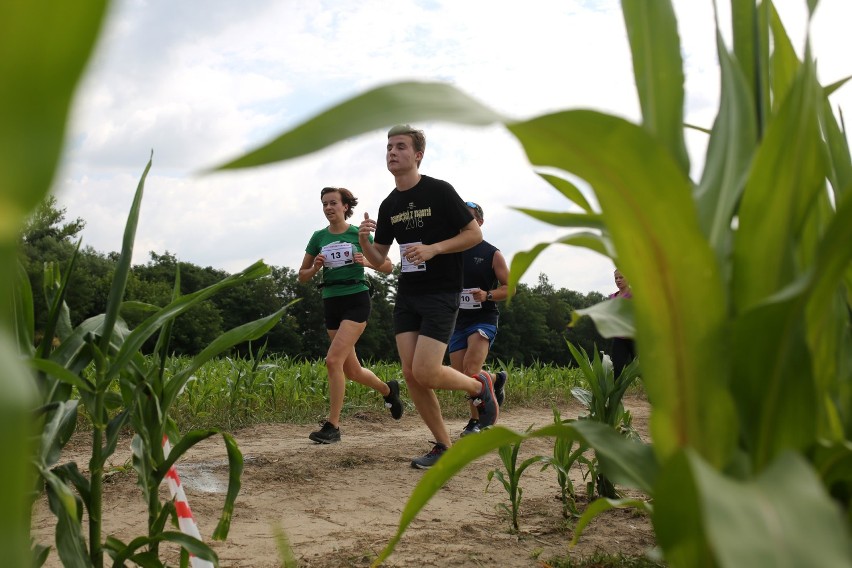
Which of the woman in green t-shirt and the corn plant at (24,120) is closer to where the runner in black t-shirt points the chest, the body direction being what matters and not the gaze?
the corn plant

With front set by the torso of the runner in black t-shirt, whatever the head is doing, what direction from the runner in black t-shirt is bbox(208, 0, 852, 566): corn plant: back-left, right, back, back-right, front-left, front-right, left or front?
front-left

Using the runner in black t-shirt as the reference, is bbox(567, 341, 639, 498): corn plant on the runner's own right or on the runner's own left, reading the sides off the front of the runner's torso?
on the runner's own left

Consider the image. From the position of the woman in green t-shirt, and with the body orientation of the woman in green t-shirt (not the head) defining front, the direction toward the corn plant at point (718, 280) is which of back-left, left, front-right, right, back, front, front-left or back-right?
front-left

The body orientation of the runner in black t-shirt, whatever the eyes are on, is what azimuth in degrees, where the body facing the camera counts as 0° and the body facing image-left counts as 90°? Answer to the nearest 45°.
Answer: approximately 45°

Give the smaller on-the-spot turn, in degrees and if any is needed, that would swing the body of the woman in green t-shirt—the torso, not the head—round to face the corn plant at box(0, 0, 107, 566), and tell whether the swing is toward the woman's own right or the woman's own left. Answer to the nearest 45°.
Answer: approximately 45° to the woman's own left

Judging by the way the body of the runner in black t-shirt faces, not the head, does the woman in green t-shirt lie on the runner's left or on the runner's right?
on the runner's right

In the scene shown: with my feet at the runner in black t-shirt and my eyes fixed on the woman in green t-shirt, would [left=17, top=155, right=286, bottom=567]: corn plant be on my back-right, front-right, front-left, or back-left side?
back-left

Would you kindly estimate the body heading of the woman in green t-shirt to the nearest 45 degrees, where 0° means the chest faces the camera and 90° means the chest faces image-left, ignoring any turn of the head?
approximately 45°

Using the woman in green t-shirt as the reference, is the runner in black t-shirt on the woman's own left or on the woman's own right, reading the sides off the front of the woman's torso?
on the woman's own left

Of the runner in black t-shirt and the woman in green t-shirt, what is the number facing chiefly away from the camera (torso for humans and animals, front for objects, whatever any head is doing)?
0

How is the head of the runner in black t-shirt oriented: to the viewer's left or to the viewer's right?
to the viewer's left

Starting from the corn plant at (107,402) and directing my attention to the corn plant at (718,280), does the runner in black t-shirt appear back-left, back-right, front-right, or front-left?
back-left
